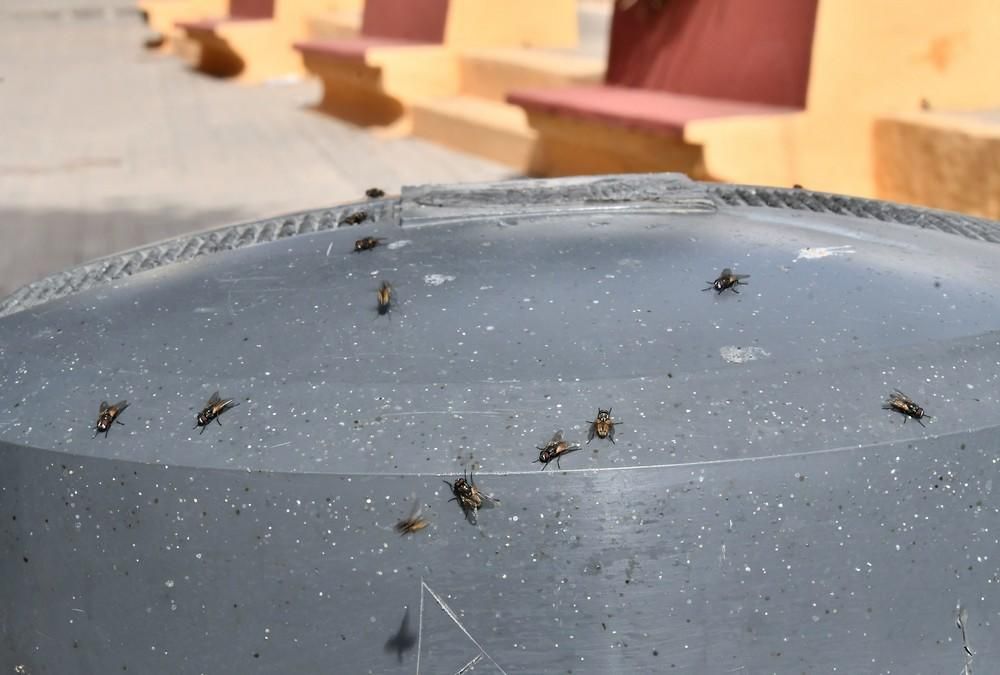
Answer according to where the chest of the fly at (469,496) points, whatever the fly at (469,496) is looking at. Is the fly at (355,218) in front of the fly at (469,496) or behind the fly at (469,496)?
in front

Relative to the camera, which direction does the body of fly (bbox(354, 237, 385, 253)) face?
to the viewer's left

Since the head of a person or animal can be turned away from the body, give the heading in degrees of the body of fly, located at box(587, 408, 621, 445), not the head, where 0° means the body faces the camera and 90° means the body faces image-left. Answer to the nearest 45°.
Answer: approximately 180°

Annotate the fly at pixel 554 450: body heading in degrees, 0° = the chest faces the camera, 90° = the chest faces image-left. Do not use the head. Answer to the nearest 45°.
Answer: approximately 45°

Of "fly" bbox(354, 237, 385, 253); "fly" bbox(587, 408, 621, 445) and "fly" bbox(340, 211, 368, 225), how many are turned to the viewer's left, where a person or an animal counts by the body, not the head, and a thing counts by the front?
1

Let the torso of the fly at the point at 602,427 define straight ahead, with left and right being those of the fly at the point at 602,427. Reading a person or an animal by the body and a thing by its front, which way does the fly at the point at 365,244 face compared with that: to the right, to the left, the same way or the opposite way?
to the left

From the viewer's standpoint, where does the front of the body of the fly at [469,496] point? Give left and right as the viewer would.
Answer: facing away from the viewer and to the left of the viewer

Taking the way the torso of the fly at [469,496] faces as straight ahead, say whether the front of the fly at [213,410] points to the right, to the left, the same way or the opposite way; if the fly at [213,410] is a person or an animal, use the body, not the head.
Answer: to the left
